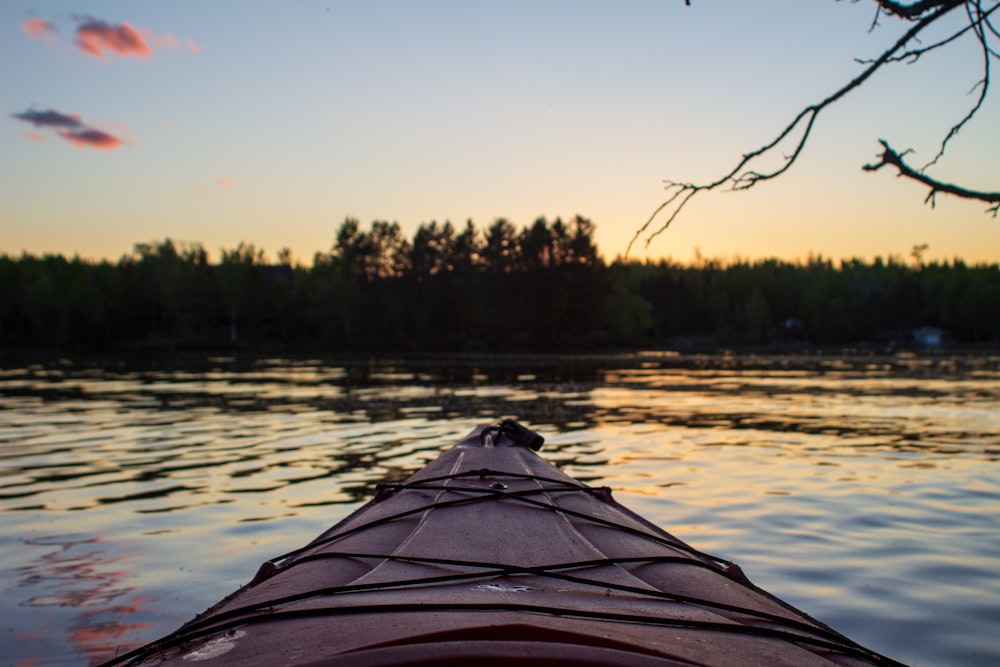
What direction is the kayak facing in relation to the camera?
away from the camera
